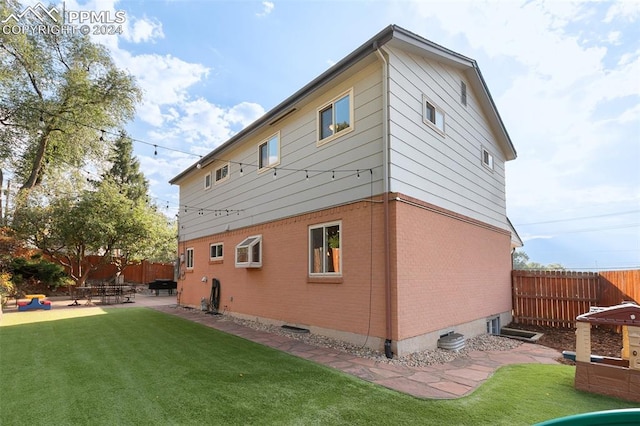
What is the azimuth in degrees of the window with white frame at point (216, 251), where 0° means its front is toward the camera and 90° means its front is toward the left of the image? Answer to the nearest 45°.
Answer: approximately 45°

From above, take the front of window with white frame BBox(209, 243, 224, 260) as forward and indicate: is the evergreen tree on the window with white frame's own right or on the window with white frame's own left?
on the window with white frame's own right

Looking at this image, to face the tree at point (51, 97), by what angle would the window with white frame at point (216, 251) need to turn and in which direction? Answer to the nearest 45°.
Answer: approximately 90° to its right

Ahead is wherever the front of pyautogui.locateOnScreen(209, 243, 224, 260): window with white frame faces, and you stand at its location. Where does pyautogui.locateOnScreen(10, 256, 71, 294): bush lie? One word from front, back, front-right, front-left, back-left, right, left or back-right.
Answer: right
